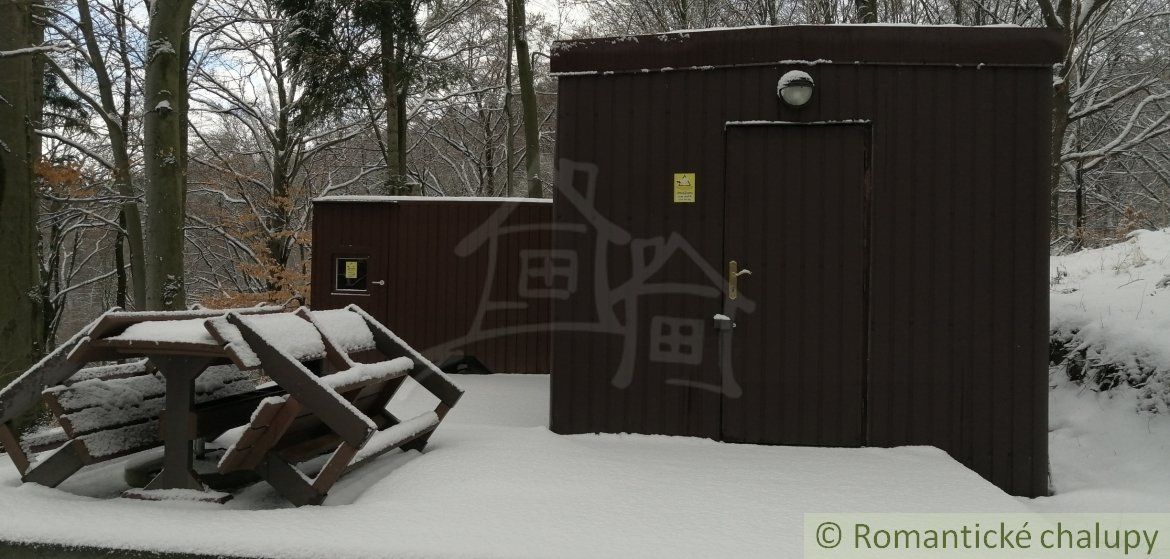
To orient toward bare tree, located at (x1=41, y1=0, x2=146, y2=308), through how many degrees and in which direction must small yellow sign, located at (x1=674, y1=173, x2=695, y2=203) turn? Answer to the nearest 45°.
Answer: approximately 135° to its right

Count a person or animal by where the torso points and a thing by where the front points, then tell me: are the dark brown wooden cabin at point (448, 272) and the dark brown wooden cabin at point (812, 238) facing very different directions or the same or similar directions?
same or similar directions

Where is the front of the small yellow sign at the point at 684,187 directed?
toward the camera

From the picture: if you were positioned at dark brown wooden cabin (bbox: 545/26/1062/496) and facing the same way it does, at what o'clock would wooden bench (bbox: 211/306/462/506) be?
The wooden bench is roughly at 2 o'clock from the dark brown wooden cabin.

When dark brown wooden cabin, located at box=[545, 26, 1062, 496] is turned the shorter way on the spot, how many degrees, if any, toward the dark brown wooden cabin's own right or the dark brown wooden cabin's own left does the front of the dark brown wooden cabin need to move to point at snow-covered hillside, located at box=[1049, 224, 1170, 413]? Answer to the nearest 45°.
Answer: approximately 135° to the dark brown wooden cabin's own left

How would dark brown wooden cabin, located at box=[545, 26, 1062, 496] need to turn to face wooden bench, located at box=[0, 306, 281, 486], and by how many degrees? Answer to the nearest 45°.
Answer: approximately 45° to its right

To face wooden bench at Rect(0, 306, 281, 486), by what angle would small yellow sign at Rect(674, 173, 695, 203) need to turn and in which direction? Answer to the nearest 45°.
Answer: approximately 45° to its right

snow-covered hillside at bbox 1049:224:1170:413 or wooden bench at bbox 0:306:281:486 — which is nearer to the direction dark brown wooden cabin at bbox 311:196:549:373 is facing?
the wooden bench

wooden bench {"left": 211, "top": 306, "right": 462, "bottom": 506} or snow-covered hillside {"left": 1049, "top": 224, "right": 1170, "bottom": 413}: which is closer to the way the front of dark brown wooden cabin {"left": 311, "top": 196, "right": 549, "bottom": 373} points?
the wooden bench

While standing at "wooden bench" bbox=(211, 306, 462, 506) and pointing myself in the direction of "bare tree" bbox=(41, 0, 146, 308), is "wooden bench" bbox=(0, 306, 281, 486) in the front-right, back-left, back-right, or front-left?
front-left

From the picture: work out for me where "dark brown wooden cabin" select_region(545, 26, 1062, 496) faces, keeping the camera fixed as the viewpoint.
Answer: facing the viewer

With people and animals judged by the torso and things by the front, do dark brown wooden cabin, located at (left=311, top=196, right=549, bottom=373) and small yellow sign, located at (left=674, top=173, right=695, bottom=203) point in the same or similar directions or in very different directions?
same or similar directions

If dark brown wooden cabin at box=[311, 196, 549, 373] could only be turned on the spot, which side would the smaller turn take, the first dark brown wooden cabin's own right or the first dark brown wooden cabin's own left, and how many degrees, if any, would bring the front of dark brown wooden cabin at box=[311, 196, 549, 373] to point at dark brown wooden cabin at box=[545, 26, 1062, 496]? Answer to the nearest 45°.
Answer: approximately 45° to the first dark brown wooden cabin's own left

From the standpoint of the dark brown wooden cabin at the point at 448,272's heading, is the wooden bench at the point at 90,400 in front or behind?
in front

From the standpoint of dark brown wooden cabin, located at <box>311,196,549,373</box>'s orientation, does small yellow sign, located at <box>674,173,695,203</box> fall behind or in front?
in front
